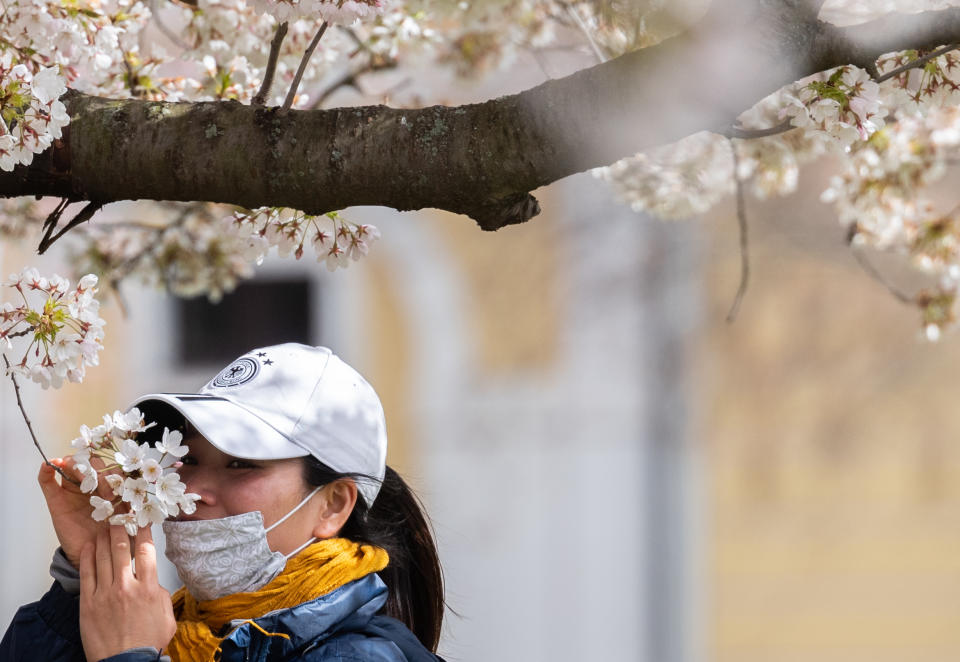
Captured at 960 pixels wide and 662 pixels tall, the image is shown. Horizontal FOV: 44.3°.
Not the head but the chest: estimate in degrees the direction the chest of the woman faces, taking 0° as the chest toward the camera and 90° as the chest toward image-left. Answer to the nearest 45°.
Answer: approximately 45°
